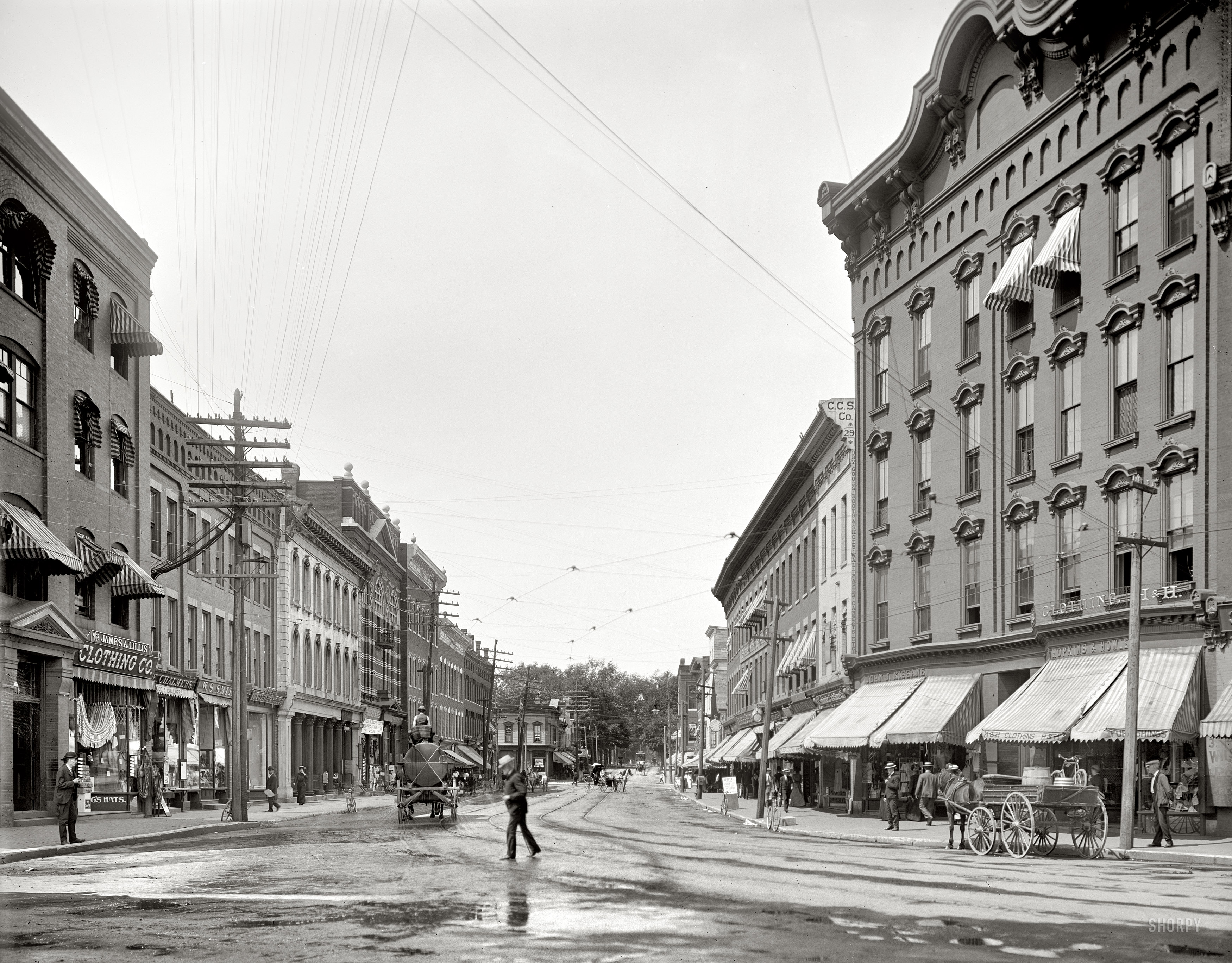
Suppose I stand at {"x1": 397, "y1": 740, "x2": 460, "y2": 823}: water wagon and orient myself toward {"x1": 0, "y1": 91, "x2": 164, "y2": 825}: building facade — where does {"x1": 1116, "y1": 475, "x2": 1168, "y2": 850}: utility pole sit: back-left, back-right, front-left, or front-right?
back-left

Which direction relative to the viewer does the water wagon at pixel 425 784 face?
away from the camera

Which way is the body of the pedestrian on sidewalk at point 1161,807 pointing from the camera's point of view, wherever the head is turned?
to the viewer's left

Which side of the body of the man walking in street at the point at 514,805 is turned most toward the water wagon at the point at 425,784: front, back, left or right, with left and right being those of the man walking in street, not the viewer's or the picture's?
right

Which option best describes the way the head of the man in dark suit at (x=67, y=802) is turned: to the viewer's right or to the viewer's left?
to the viewer's right

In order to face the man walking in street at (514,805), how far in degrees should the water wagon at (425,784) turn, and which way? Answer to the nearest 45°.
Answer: approximately 180°
